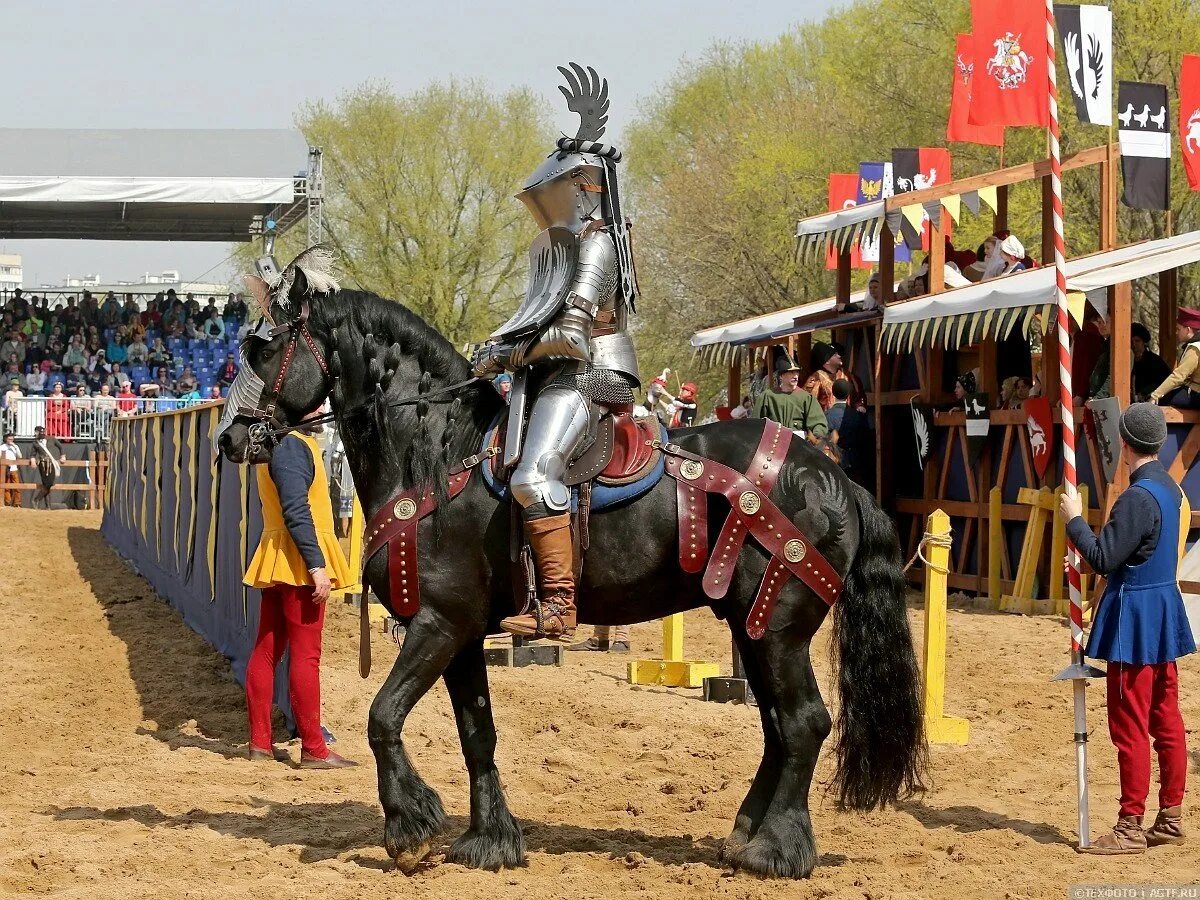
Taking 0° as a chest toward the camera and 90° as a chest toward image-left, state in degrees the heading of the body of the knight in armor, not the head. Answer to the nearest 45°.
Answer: approximately 90°

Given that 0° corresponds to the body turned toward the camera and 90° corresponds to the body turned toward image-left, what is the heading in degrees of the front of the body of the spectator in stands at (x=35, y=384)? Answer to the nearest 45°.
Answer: approximately 0°

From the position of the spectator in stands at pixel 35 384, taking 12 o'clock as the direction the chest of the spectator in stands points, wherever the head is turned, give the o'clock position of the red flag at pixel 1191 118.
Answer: The red flag is roughly at 11 o'clock from the spectator in stands.

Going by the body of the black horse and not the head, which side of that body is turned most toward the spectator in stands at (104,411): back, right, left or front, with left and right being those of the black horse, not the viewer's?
right

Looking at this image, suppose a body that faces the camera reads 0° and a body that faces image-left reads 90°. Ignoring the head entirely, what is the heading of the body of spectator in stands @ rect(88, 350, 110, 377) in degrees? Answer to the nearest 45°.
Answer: approximately 0°

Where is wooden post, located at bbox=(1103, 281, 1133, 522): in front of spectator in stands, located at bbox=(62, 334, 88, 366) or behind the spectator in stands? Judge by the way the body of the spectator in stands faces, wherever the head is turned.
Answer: in front

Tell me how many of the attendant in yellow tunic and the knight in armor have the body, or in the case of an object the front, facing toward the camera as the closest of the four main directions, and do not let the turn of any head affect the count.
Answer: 0

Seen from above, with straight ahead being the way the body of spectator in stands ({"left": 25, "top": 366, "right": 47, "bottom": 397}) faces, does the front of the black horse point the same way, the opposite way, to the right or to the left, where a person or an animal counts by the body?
to the right

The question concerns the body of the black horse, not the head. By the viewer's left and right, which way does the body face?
facing to the left of the viewer

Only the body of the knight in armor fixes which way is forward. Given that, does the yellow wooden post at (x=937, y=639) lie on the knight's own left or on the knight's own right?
on the knight's own right
